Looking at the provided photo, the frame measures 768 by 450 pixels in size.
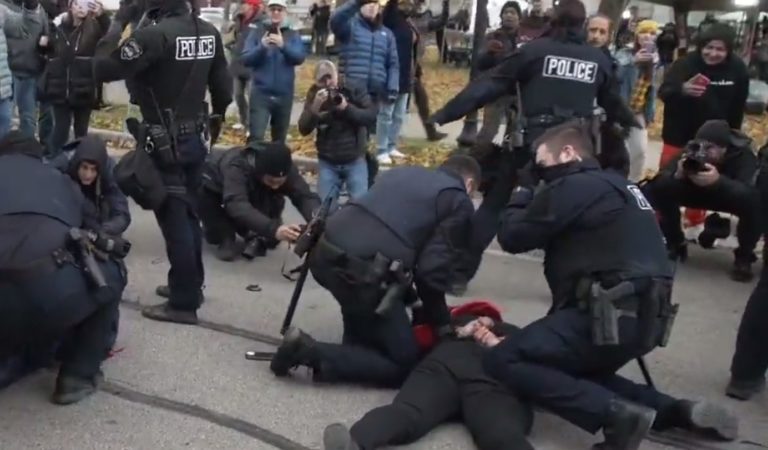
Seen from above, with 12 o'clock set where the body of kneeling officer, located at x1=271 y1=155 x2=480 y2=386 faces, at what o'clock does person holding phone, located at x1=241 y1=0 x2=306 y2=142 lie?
The person holding phone is roughly at 10 o'clock from the kneeling officer.

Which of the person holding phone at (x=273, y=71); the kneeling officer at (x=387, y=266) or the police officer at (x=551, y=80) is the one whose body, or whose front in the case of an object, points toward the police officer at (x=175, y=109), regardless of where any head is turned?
the person holding phone

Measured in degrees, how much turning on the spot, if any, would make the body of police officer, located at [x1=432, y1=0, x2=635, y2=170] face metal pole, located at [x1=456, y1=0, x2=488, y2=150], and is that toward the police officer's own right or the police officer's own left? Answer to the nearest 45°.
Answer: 0° — they already face it

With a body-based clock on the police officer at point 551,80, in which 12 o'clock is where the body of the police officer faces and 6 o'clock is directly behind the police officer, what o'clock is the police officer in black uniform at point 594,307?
The police officer in black uniform is roughly at 6 o'clock from the police officer.

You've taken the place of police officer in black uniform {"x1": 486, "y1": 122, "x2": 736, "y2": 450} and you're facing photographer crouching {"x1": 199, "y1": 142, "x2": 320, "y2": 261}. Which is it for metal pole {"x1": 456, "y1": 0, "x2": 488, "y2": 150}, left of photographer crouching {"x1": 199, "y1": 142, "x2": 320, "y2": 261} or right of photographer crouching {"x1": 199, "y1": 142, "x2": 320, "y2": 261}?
right

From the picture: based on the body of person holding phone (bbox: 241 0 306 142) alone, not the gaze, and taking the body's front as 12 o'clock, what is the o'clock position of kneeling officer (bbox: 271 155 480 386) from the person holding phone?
The kneeling officer is roughly at 12 o'clock from the person holding phone.

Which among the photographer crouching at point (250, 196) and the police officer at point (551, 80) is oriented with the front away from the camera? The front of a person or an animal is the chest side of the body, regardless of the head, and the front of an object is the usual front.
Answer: the police officer

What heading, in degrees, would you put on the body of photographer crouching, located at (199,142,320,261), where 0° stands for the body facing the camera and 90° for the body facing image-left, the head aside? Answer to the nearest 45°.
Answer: approximately 315°

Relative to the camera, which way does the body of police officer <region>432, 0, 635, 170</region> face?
away from the camera

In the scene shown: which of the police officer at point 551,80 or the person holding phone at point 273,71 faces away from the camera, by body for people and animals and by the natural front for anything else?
the police officer
